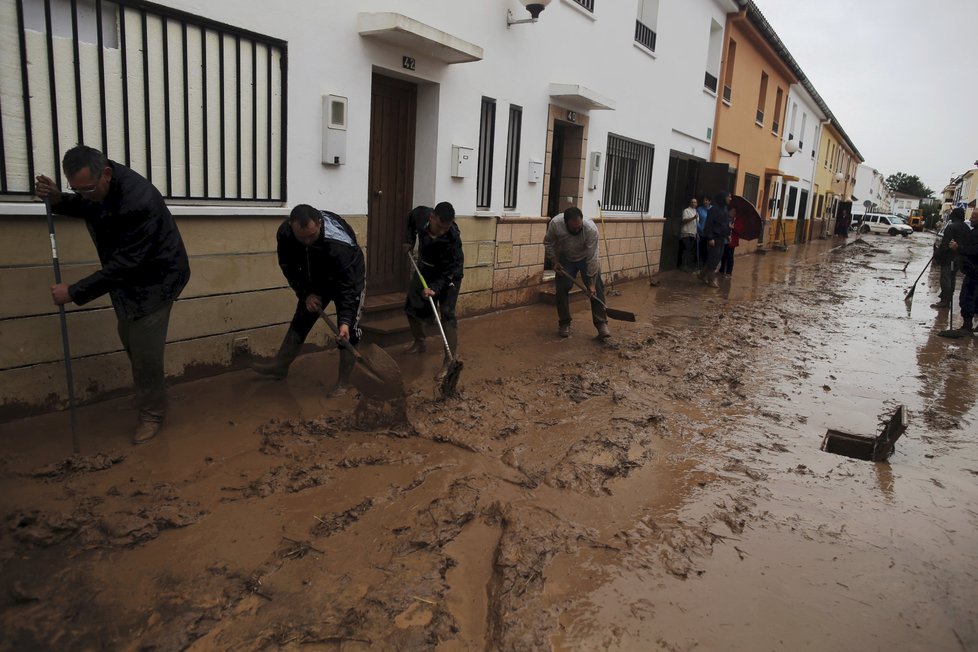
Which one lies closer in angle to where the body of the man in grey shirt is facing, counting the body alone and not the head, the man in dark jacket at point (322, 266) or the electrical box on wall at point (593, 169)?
the man in dark jacket

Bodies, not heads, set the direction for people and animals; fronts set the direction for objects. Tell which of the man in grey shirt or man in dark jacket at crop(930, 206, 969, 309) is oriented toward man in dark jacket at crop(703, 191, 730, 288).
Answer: man in dark jacket at crop(930, 206, 969, 309)

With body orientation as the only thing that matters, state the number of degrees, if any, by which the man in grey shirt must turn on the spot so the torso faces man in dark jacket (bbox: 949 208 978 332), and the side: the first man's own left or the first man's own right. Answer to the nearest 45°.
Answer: approximately 135° to the first man's own left

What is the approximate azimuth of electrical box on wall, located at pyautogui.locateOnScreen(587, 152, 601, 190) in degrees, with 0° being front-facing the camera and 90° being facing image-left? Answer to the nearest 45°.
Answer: approximately 315°

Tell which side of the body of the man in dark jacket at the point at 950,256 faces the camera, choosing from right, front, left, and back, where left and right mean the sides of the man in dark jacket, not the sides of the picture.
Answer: left

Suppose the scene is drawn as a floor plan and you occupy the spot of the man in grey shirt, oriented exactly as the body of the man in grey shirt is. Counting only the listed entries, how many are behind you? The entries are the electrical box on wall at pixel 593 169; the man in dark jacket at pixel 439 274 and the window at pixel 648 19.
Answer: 2
